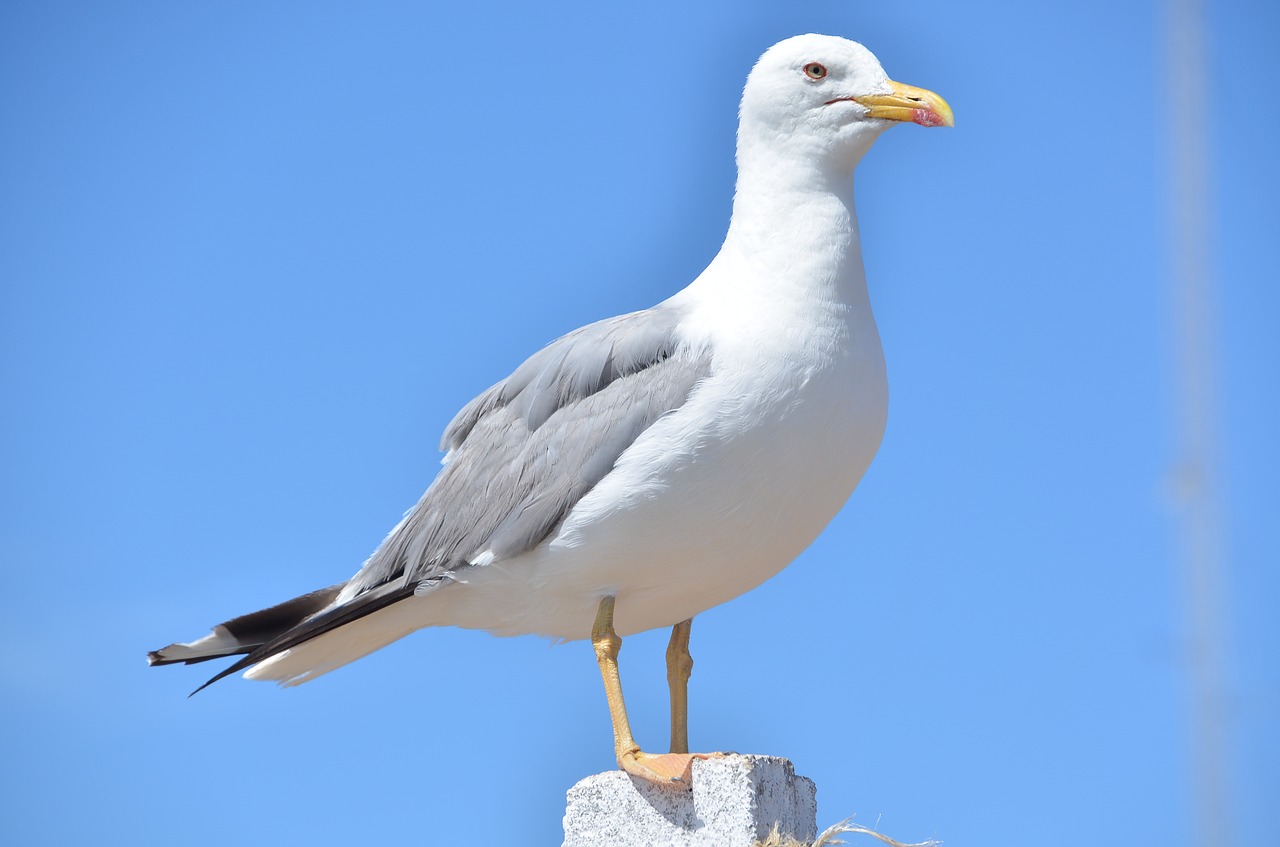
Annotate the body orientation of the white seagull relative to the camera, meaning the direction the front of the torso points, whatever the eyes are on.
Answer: to the viewer's right
